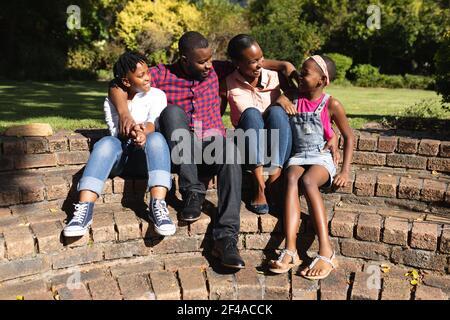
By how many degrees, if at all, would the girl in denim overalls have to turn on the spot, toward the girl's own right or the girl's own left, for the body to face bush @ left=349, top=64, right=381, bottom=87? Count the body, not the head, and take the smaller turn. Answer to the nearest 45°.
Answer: approximately 135° to the girl's own right

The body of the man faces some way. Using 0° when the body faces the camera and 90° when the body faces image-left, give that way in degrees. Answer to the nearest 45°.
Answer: approximately 0°

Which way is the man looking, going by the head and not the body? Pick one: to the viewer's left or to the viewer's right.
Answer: to the viewer's right

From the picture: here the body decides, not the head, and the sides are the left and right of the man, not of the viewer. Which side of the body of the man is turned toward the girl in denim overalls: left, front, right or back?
left

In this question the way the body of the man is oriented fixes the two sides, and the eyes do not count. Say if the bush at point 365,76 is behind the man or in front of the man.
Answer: behind

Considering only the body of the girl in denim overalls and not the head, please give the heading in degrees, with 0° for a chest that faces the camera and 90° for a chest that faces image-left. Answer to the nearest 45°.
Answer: approximately 45°
